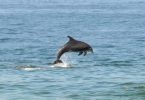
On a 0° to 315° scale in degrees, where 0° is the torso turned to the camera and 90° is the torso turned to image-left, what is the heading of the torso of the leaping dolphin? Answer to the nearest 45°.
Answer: approximately 270°
